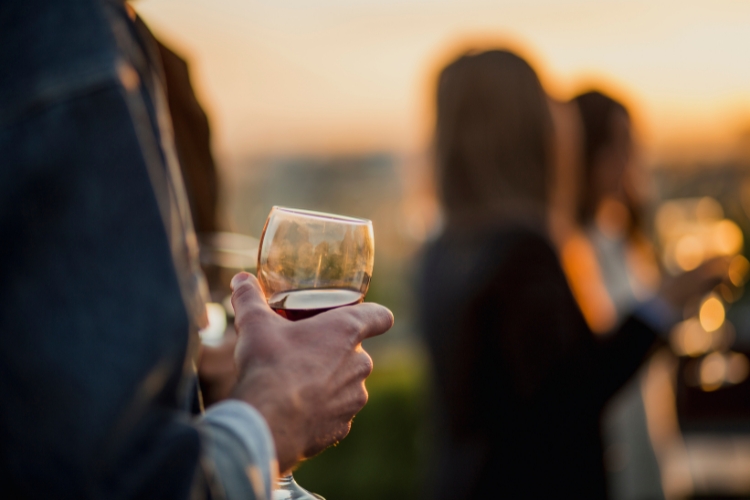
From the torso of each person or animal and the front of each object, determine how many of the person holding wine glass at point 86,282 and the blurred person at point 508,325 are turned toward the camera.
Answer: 0

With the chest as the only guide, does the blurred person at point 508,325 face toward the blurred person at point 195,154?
no

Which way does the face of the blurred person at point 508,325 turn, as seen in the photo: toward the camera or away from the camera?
away from the camera

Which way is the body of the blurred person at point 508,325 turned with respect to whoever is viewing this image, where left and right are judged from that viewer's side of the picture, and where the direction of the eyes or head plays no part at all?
facing away from the viewer and to the right of the viewer

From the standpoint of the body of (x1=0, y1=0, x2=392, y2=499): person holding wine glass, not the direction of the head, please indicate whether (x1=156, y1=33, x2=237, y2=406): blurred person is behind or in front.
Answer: in front

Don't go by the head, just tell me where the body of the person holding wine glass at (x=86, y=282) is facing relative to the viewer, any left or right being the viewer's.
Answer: facing away from the viewer and to the right of the viewer

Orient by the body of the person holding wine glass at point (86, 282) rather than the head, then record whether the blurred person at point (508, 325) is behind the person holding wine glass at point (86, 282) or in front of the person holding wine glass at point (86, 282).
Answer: in front

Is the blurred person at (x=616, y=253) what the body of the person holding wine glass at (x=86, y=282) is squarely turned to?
yes
